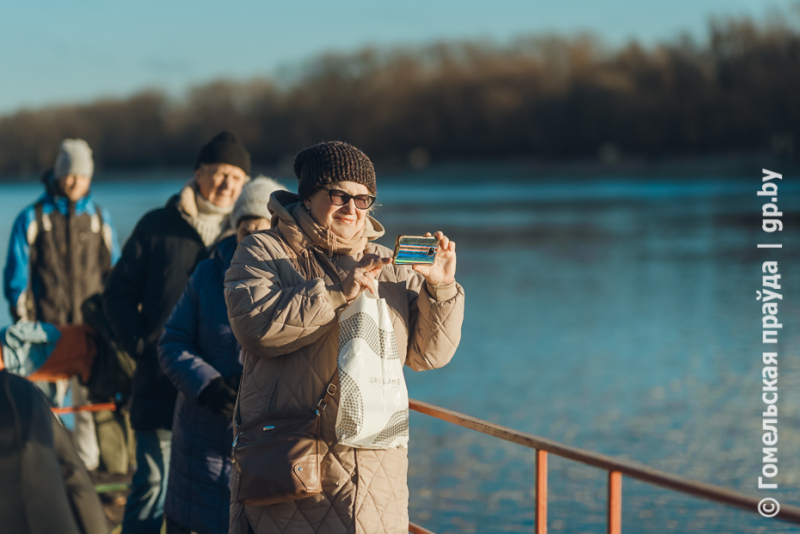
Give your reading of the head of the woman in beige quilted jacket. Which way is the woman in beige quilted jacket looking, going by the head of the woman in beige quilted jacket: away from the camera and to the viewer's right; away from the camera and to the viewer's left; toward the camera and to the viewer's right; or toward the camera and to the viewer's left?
toward the camera and to the viewer's right

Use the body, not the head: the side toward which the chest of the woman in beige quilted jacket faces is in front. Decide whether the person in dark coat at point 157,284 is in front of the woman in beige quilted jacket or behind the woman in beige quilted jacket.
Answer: behind

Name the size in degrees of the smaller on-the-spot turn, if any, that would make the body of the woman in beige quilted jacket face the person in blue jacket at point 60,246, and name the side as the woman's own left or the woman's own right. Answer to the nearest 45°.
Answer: approximately 180°

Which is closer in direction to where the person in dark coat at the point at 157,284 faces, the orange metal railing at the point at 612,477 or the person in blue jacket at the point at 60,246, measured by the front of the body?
the orange metal railing

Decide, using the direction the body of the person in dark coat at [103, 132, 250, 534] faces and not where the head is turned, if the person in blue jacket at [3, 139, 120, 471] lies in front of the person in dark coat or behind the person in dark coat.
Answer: behind

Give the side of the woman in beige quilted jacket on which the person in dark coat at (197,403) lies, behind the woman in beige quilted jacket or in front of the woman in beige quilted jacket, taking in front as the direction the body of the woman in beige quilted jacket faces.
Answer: behind

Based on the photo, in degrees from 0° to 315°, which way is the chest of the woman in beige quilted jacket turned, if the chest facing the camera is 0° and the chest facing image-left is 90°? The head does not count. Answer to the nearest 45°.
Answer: approximately 315°
